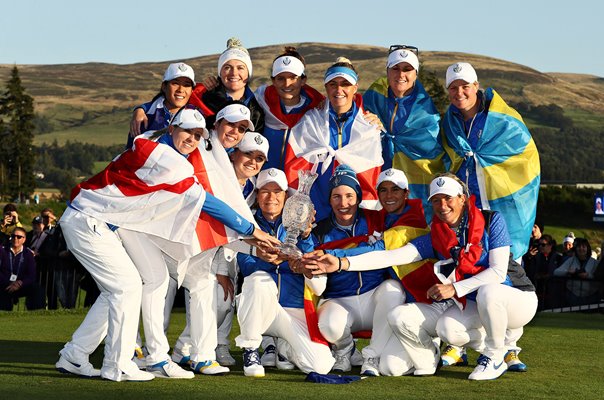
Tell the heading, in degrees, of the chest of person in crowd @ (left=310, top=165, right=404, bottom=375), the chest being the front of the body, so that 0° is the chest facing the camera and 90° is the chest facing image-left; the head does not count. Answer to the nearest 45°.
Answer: approximately 0°

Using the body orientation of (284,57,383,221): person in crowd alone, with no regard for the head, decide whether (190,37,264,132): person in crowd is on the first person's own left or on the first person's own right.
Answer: on the first person's own right

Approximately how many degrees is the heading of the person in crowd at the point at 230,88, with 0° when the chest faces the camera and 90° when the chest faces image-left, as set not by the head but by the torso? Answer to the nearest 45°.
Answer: approximately 0°

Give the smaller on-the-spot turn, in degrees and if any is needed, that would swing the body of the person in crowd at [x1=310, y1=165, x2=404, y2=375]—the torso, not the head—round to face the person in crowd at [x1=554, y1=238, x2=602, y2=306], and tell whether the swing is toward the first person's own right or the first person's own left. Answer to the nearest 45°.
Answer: approximately 135° to the first person's own left

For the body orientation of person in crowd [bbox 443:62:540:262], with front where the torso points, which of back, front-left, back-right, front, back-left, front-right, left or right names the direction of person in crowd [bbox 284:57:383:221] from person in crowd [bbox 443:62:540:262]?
front-right

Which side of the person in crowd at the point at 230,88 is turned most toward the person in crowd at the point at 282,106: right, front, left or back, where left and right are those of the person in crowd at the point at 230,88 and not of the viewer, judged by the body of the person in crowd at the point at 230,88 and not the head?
left
